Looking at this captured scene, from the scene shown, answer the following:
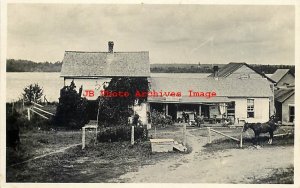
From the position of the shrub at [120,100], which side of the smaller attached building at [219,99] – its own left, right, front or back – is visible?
right

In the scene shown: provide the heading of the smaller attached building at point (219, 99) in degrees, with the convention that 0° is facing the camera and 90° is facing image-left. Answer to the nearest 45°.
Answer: approximately 0°

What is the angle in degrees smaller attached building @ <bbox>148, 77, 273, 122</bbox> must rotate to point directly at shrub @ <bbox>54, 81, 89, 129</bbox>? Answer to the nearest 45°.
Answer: approximately 90° to its right

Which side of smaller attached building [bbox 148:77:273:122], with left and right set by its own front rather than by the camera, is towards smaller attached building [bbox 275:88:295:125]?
left

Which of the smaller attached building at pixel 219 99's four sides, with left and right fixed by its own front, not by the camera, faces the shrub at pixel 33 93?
right

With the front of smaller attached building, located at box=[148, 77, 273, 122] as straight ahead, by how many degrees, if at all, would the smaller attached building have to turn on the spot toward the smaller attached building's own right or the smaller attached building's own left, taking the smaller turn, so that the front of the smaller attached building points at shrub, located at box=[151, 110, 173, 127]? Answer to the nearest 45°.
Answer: approximately 90° to the smaller attached building's own right

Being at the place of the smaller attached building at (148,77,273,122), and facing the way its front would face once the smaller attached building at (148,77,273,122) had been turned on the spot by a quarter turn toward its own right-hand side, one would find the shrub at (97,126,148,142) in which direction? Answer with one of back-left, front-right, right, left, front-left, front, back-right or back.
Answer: front
